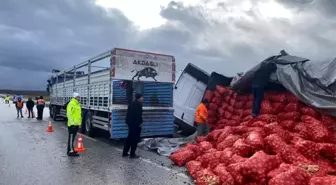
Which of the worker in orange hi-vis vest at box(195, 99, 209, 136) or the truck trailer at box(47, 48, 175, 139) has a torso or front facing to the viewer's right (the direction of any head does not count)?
the worker in orange hi-vis vest

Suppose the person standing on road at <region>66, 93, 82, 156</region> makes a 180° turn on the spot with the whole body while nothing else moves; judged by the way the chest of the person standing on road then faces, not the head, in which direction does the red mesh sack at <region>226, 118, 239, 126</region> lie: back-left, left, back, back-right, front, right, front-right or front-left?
back

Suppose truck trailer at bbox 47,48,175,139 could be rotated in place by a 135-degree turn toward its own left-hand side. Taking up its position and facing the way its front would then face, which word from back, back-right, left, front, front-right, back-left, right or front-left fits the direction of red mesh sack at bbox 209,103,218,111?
left

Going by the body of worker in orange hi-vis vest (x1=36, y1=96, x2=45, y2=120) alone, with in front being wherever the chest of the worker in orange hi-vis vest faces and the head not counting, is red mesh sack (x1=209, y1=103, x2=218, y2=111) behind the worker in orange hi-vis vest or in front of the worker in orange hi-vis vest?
behind

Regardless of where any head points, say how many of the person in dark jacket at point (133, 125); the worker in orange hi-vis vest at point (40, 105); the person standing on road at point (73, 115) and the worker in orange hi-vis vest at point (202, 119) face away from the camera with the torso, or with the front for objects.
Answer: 1

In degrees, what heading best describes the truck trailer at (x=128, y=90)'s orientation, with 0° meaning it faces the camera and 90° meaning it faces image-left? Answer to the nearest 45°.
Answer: approximately 135°

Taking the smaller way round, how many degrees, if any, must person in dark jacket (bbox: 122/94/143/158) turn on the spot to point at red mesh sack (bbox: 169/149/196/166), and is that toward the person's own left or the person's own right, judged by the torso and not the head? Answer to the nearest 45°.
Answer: approximately 45° to the person's own right

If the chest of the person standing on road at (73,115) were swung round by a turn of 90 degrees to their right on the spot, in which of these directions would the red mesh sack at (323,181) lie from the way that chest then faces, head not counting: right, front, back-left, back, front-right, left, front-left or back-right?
front-left

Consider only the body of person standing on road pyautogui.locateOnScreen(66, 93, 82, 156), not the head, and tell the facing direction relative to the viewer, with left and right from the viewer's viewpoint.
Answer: facing to the right of the viewer

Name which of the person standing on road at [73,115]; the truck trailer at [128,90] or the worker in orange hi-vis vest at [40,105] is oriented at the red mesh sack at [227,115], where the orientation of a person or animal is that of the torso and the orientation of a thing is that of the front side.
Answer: the person standing on road

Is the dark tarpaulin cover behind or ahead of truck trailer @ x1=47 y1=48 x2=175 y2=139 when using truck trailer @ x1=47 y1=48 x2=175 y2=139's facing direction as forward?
behind
